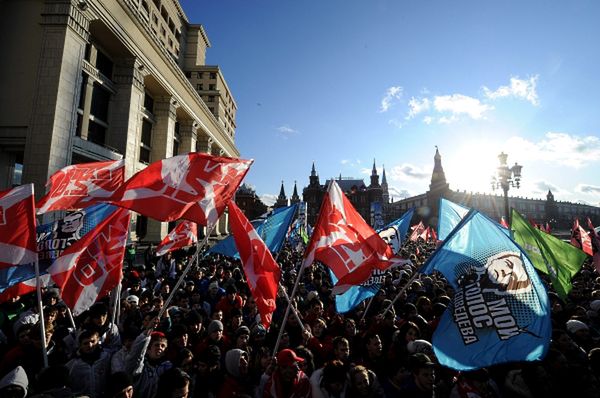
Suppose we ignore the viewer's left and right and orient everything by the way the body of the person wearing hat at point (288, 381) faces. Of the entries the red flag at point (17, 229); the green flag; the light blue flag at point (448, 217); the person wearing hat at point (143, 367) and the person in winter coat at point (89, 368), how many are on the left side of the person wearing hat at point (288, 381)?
2

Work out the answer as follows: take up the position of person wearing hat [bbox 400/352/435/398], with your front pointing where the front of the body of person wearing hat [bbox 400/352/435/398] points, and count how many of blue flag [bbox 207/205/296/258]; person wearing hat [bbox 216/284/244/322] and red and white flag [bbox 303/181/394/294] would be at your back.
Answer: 3

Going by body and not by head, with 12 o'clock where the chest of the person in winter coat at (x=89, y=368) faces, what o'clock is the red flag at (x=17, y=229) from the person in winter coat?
The red flag is roughly at 3 o'clock from the person in winter coat.

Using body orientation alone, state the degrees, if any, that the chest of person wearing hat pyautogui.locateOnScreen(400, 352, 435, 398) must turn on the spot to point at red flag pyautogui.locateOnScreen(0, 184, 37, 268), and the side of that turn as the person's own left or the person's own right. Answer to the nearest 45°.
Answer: approximately 135° to the person's own right

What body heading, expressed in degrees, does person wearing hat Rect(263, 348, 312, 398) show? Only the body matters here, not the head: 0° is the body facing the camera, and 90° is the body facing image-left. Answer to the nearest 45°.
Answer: approximately 315°

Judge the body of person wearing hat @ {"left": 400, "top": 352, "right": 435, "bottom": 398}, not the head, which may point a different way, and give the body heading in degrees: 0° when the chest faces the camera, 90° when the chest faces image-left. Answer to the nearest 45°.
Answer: approximately 315°

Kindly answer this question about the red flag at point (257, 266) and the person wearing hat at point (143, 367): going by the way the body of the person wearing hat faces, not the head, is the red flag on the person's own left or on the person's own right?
on the person's own left

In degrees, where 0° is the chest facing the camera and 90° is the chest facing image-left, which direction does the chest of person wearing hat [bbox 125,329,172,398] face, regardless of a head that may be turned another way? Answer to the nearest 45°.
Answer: approximately 315°

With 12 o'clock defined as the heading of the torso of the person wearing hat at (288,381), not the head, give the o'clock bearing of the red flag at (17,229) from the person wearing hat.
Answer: The red flag is roughly at 5 o'clock from the person wearing hat.

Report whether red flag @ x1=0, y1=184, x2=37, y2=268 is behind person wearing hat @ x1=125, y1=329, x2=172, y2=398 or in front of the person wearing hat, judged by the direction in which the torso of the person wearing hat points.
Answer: behind

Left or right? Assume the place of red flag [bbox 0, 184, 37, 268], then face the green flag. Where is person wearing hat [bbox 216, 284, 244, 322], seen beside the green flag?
left
